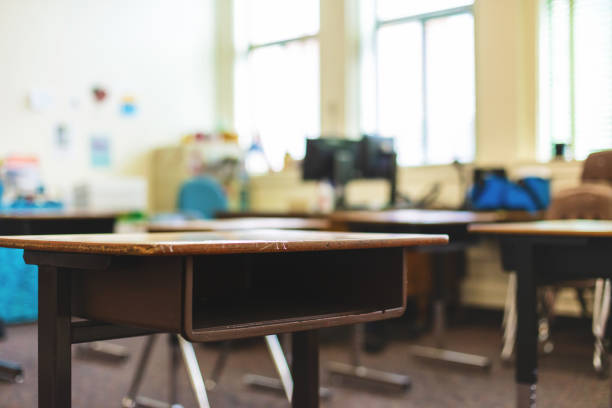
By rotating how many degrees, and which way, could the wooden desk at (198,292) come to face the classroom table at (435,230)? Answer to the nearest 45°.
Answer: approximately 90° to its left

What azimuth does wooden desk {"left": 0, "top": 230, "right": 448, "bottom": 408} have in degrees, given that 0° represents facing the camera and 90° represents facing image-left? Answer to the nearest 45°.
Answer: approximately 315°

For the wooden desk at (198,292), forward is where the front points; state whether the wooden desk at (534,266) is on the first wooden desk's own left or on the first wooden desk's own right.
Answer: on the first wooden desk's own left

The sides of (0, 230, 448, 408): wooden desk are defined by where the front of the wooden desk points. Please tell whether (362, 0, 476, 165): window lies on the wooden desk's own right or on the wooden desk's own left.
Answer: on the wooden desk's own left

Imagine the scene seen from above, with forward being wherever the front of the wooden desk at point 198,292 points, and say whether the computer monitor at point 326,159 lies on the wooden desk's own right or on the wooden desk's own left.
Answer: on the wooden desk's own left

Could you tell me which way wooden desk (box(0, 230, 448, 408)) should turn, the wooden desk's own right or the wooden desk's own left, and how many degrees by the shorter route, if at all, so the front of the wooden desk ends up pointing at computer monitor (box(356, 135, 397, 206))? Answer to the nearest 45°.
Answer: approximately 135° to the wooden desk's own left
